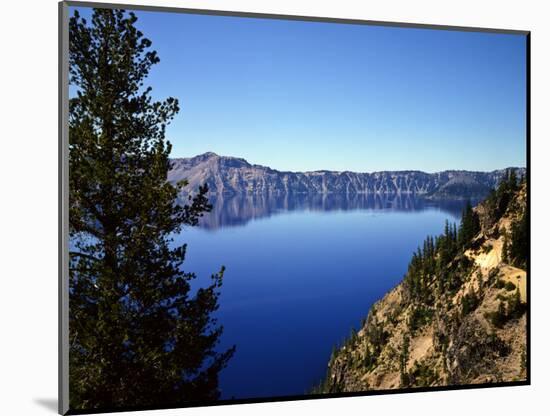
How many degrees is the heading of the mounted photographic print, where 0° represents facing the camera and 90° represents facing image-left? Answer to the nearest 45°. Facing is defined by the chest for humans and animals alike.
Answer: approximately 315°
